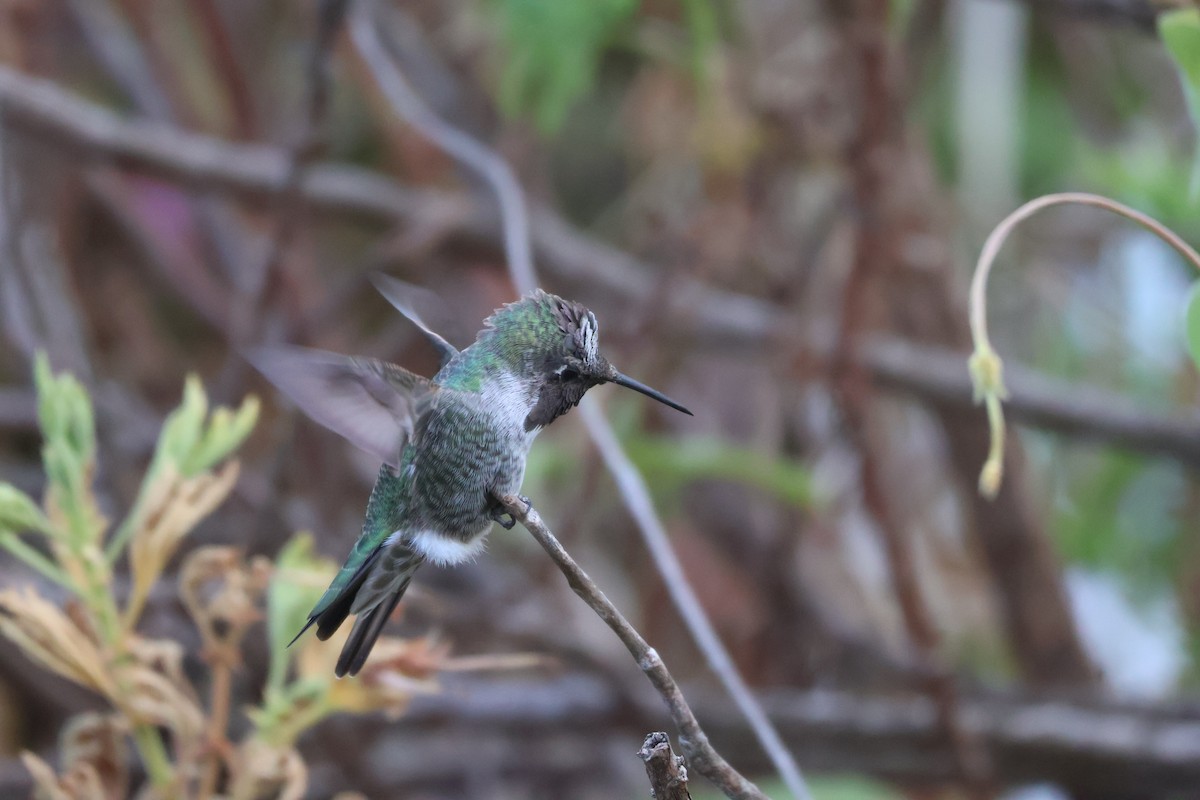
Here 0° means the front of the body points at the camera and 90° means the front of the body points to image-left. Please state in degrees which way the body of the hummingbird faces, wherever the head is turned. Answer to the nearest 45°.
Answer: approximately 270°
